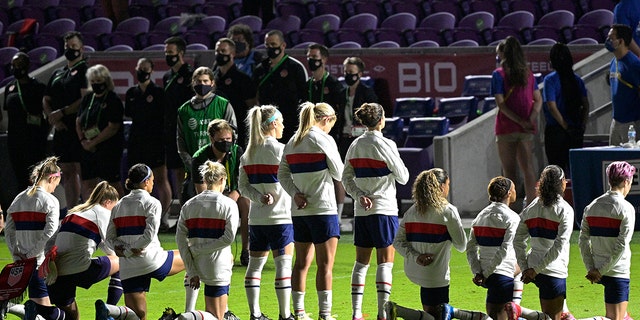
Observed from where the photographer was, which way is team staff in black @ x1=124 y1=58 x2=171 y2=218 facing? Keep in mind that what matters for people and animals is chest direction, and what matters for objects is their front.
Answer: facing the viewer

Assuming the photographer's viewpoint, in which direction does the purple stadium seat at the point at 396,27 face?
facing the viewer and to the left of the viewer

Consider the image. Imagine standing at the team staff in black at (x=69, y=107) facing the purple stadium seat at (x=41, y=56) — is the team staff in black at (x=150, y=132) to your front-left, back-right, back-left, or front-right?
back-right

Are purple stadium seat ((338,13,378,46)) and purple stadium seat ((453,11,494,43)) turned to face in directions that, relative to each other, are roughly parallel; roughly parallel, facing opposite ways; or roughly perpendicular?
roughly parallel

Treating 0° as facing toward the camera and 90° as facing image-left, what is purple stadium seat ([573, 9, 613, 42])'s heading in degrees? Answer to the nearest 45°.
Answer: approximately 45°

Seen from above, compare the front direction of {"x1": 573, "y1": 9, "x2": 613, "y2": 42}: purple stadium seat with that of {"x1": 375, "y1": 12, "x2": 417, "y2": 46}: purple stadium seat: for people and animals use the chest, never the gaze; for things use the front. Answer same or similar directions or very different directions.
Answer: same or similar directions

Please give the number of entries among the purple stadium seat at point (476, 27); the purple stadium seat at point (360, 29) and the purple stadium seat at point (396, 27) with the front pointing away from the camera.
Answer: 0

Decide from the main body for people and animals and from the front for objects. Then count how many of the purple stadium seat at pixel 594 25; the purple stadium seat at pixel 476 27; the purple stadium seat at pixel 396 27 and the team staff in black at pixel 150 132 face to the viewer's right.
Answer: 0

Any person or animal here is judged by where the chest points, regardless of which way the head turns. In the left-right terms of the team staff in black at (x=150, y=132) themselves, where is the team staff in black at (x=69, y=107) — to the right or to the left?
on their right

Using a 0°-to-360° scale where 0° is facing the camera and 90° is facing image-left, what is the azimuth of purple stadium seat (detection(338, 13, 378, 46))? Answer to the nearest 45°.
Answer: approximately 45°

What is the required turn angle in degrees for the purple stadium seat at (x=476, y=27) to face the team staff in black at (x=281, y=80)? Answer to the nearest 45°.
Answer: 0° — it already faces them
